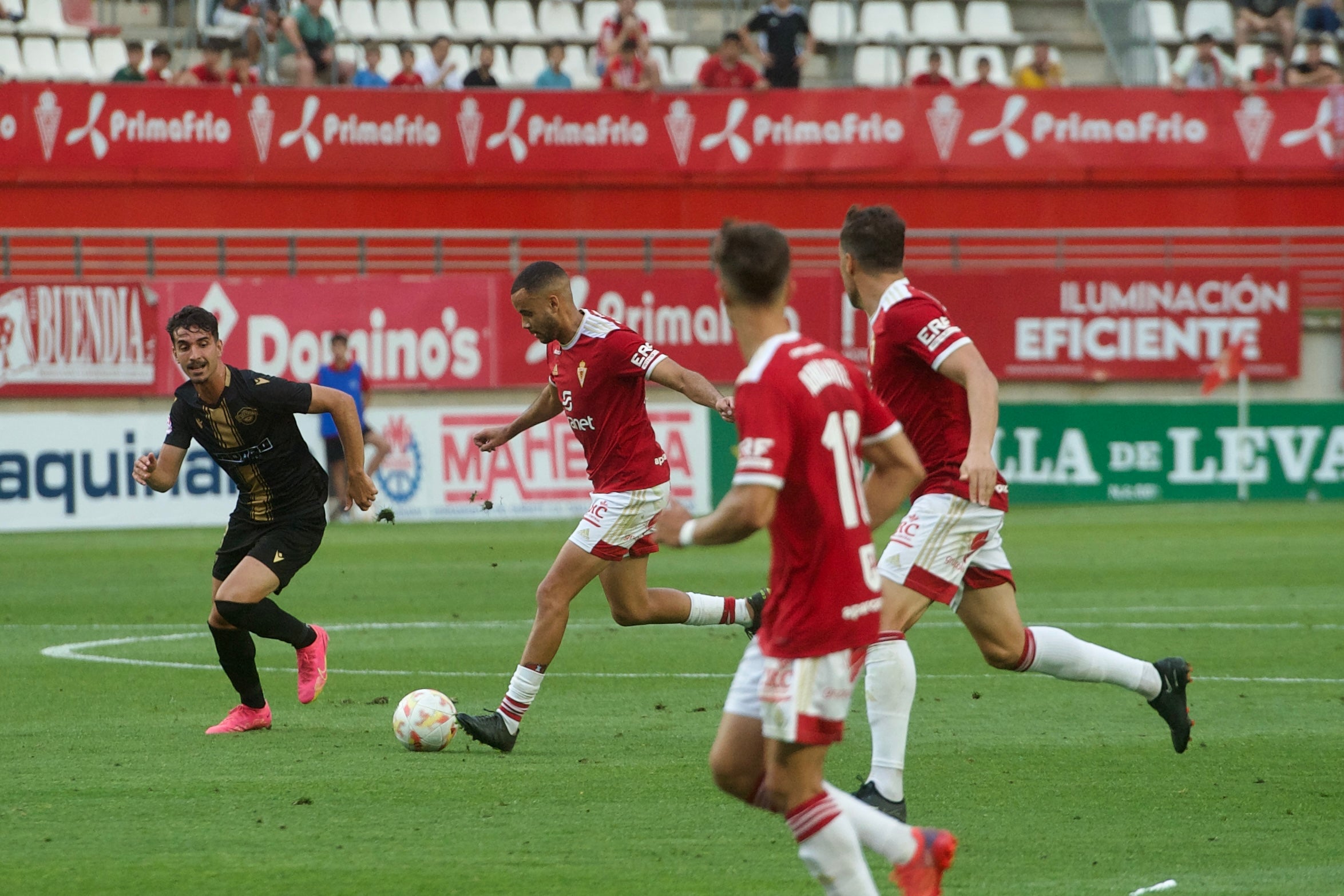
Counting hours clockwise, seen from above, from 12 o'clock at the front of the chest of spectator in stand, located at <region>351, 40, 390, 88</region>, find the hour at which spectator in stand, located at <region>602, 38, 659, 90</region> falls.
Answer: spectator in stand, located at <region>602, 38, 659, 90</region> is roughly at 9 o'clock from spectator in stand, located at <region>351, 40, 390, 88</region>.

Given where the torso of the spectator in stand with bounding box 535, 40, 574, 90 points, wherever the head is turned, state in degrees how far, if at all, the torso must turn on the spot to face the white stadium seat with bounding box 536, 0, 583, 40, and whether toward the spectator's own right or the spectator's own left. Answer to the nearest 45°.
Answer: approximately 180°

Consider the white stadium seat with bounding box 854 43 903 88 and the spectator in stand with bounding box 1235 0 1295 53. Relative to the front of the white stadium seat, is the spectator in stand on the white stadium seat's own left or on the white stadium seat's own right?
on the white stadium seat's own left

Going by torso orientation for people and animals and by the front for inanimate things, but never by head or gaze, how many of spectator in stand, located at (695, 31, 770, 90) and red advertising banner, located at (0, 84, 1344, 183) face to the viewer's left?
0

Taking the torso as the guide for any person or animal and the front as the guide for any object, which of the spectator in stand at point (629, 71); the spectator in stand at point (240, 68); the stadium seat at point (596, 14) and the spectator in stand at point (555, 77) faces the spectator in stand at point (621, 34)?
the stadium seat

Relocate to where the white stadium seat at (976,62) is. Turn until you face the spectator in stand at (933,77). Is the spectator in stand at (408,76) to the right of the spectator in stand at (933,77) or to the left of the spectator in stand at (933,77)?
right

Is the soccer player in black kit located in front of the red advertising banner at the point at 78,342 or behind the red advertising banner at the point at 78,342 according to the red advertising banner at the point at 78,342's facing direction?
in front
